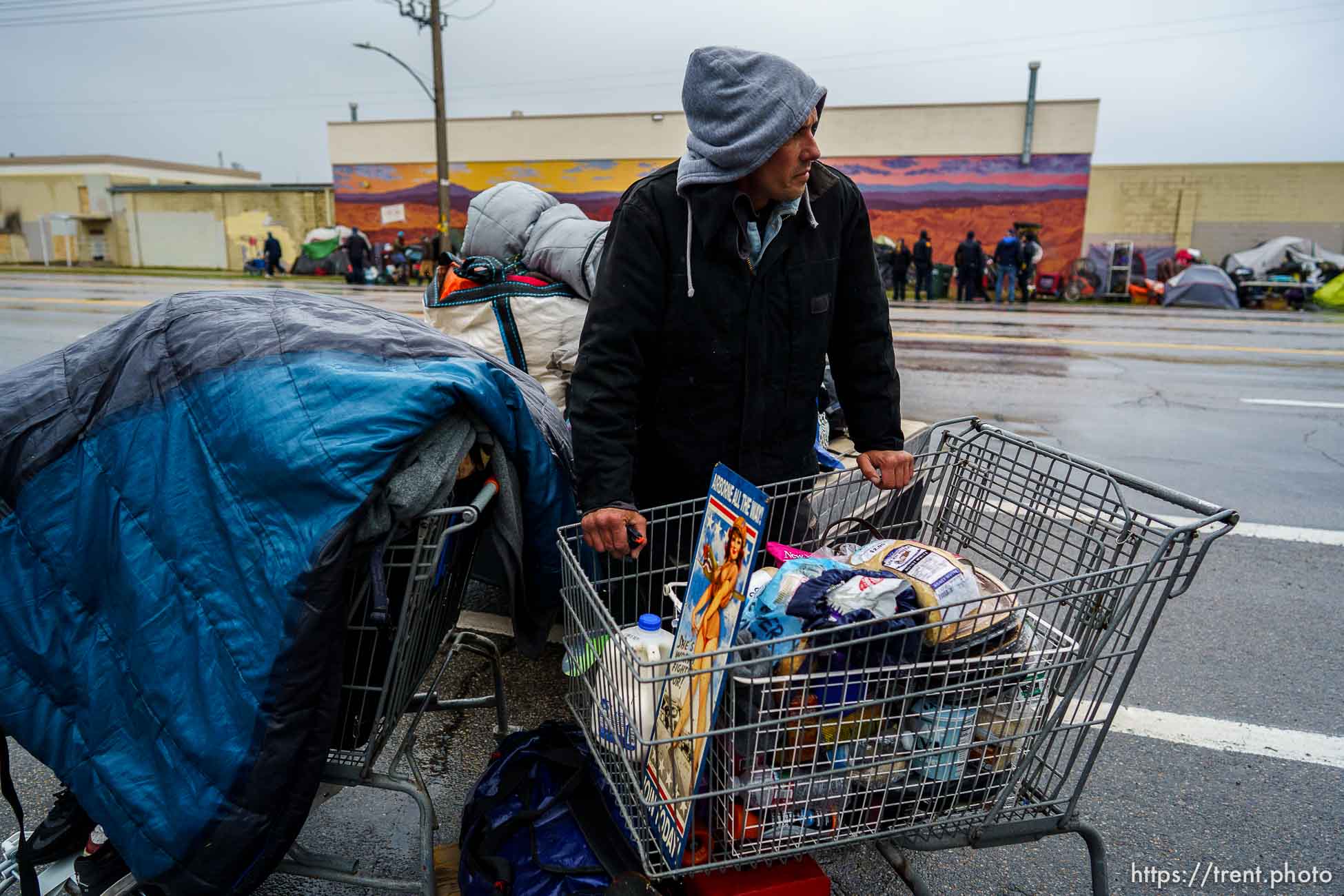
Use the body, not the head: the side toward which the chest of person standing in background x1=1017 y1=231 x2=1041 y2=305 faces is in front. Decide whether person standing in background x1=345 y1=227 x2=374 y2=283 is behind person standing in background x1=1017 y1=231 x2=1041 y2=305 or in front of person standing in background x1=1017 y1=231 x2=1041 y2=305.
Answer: in front

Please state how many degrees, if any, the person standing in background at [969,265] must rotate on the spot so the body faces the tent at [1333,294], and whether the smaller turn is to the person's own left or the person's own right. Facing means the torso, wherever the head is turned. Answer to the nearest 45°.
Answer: approximately 90° to the person's own right

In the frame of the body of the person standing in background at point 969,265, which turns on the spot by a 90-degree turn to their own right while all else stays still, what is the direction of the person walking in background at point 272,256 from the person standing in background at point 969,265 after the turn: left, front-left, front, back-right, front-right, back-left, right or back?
back
